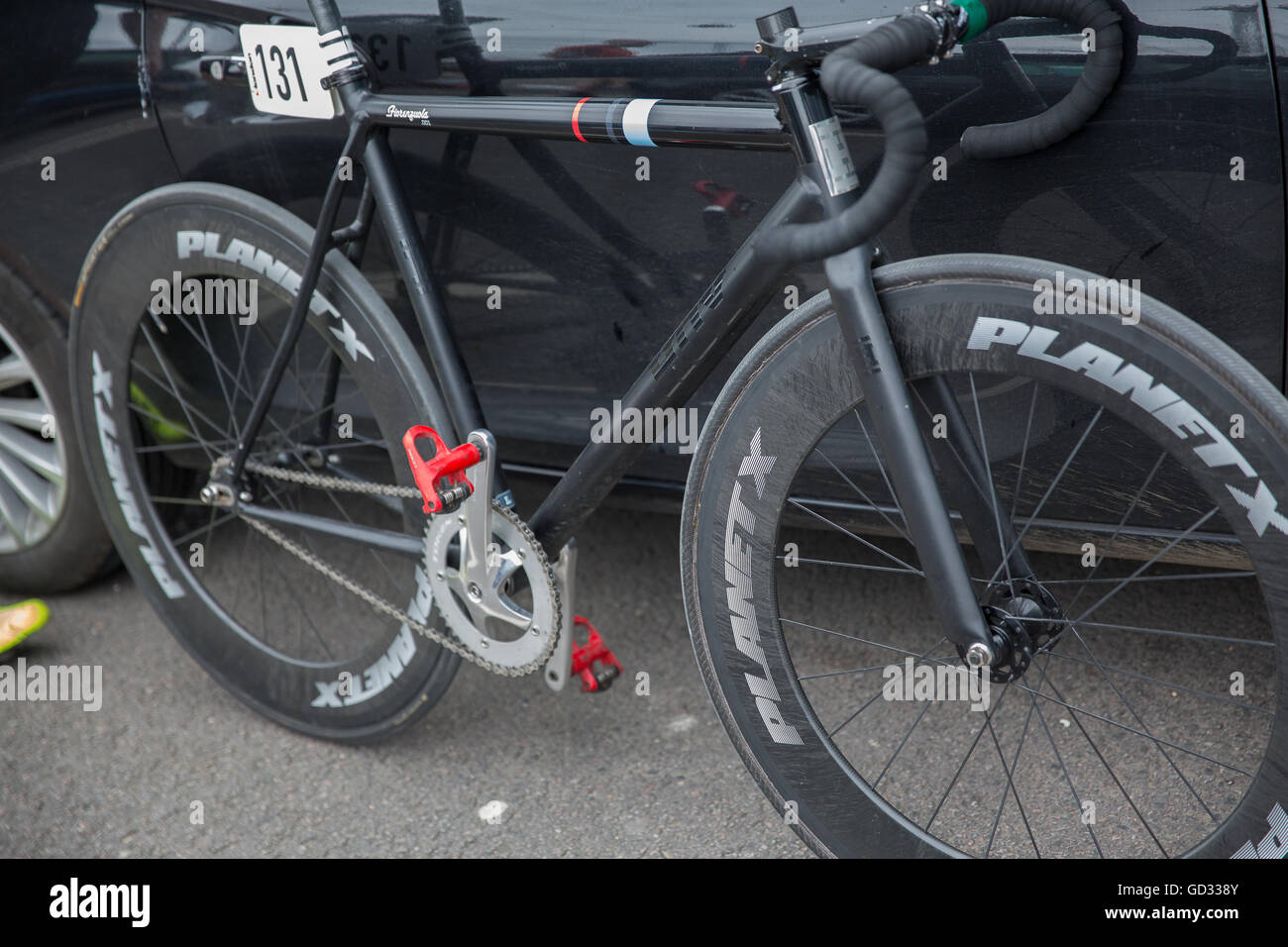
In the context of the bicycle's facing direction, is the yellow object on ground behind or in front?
behind

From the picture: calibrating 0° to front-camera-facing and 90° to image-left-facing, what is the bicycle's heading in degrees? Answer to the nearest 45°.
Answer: approximately 315°
